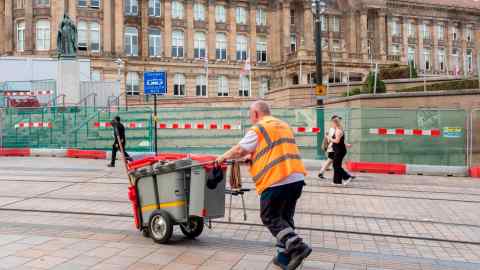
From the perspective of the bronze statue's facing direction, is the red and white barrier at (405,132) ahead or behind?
ahead

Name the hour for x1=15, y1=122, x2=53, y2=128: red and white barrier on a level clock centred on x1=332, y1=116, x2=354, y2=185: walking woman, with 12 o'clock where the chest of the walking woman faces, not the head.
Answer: The red and white barrier is roughly at 1 o'clock from the walking woman.

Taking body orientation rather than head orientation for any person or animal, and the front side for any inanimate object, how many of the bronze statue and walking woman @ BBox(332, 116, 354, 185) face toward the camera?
1

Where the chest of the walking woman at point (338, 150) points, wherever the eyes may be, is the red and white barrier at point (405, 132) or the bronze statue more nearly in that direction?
the bronze statue

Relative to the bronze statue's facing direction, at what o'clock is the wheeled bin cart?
The wheeled bin cart is roughly at 12 o'clock from the bronze statue.

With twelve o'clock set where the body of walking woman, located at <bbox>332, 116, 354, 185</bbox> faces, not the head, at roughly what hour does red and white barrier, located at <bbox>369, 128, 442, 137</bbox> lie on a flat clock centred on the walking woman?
The red and white barrier is roughly at 4 o'clock from the walking woman.

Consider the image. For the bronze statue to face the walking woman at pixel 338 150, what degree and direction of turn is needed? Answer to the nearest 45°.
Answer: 0° — it already faces them

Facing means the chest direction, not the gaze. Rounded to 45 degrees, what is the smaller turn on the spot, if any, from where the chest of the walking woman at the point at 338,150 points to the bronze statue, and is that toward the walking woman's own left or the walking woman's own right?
approximately 45° to the walking woman's own right

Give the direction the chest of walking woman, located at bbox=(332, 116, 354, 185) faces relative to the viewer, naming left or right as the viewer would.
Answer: facing to the left of the viewer
